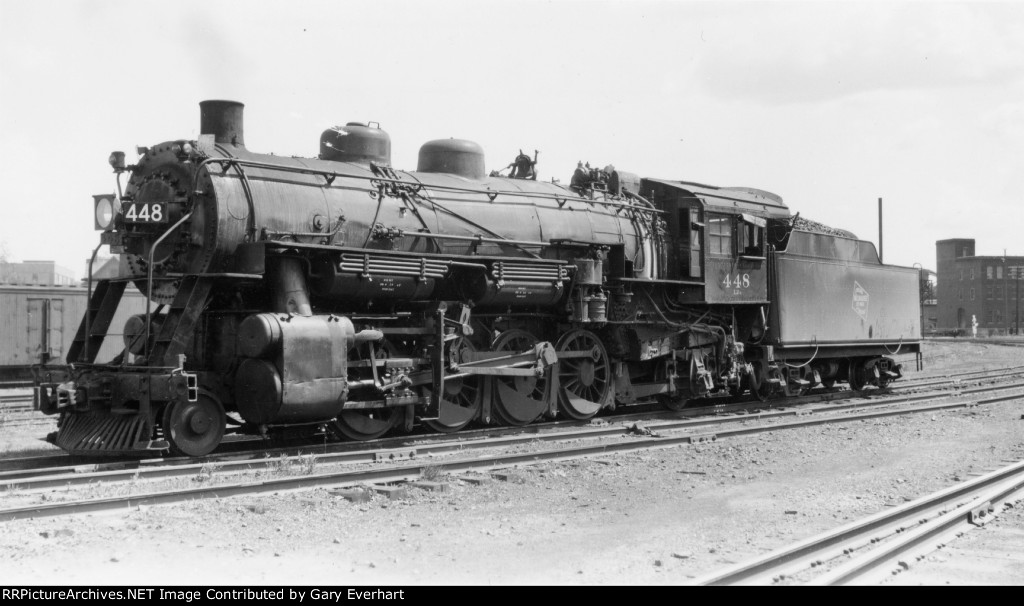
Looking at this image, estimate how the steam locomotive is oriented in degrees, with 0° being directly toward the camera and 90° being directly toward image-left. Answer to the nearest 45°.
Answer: approximately 45°

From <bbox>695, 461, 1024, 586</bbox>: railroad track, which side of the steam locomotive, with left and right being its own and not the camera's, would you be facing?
left

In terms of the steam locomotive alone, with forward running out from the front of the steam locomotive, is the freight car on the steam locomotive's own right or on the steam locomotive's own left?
on the steam locomotive's own right
